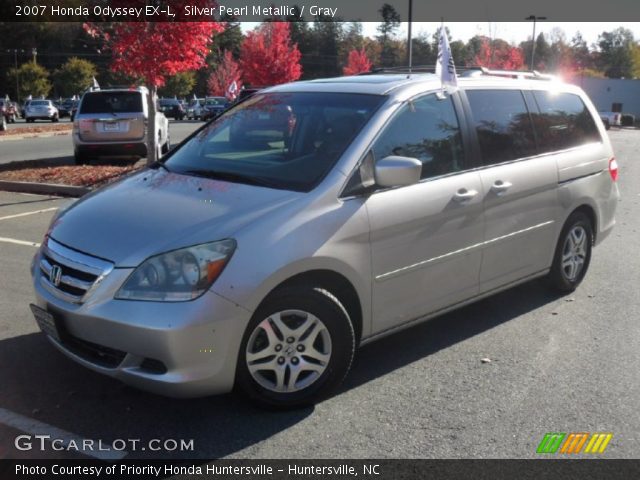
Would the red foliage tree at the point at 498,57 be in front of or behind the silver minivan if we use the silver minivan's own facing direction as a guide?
behind

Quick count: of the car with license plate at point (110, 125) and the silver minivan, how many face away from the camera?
1

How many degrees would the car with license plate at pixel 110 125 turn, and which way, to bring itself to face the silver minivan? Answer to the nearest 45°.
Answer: approximately 180°

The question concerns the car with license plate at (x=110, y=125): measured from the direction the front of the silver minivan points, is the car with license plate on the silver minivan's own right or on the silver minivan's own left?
on the silver minivan's own right

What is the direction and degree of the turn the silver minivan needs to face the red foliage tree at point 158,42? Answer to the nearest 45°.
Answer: approximately 135° to its right

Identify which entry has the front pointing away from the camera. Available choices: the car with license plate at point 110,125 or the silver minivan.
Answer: the car with license plate

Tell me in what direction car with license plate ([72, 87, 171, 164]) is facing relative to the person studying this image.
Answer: facing away from the viewer

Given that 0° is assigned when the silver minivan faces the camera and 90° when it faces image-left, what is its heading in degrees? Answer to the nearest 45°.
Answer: approximately 45°

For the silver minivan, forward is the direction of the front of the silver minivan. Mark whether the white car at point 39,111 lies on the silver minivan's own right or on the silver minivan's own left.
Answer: on the silver minivan's own right

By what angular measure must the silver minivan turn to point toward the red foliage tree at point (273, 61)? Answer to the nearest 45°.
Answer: approximately 135° to its right
